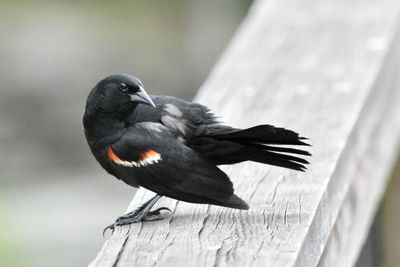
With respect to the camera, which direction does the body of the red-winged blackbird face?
to the viewer's left
